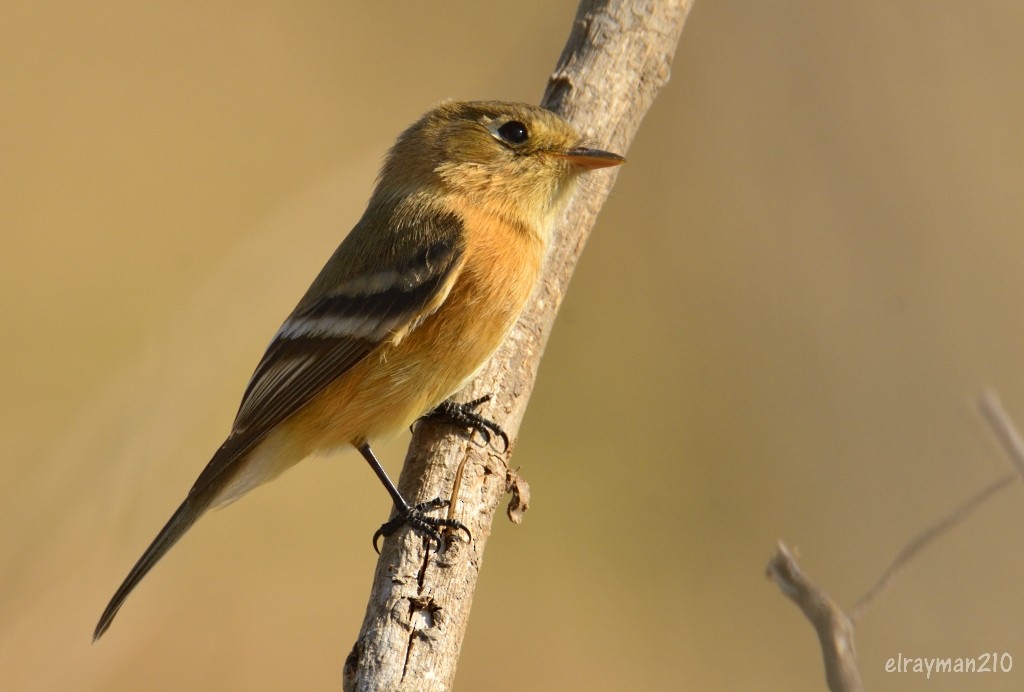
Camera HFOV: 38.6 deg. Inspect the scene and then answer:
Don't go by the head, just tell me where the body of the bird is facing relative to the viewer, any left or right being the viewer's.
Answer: facing to the right of the viewer
